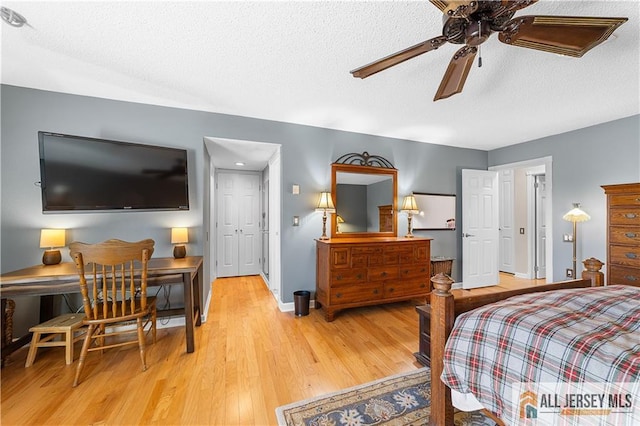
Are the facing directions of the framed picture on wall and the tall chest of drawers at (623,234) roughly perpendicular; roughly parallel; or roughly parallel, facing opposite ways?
roughly perpendicular

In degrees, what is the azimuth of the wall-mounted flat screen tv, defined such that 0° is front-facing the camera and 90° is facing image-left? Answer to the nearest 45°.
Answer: approximately 315°

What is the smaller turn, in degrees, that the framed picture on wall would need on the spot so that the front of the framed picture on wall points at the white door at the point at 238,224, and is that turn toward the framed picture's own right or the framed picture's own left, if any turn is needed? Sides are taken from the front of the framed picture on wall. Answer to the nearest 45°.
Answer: approximately 90° to the framed picture's own right

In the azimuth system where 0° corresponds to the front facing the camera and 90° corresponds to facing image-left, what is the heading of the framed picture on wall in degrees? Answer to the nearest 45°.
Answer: approximately 0°

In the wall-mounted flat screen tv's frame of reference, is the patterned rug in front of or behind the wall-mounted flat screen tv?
in front

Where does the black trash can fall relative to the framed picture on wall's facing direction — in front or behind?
in front

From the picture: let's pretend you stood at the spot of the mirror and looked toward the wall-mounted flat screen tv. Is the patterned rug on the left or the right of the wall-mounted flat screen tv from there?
left

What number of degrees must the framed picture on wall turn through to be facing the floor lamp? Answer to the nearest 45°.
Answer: approximately 90° to its left

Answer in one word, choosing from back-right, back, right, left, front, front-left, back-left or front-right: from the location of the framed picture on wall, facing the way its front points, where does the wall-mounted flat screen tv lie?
front-right
